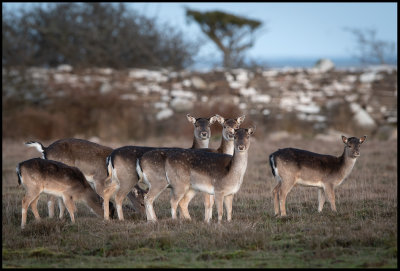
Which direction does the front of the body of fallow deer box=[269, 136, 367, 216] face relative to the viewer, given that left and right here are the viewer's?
facing to the right of the viewer

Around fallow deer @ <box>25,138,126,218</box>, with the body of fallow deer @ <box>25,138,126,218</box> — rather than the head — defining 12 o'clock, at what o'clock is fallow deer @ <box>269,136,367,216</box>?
fallow deer @ <box>269,136,367,216</box> is roughly at 1 o'clock from fallow deer @ <box>25,138,126,218</box>.

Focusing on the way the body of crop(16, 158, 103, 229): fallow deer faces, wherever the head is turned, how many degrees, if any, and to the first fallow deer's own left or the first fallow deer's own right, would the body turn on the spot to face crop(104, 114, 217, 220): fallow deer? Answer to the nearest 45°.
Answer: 0° — it already faces it

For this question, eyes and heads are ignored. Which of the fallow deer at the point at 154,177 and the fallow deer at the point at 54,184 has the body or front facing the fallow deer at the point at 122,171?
the fallow deer at the point at 54,184

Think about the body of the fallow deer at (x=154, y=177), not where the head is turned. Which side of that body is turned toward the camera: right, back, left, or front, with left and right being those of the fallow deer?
right

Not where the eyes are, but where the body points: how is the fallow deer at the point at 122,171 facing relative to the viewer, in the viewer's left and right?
facing to the right of the viewer

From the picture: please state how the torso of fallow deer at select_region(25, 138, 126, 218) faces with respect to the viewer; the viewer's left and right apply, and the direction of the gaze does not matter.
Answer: facing to the right of the viewer

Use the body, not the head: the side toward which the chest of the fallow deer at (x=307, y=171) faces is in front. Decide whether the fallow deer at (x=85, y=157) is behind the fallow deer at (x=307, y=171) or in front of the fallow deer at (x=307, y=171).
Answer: behind

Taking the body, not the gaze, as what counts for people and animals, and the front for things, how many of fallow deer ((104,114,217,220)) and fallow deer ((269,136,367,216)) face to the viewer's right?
2

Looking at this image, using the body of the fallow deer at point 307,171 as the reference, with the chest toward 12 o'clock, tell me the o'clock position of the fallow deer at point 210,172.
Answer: the fallow deer at point 210,172 is roughly at 5 o'clock from the fallow deer at point 307,171.

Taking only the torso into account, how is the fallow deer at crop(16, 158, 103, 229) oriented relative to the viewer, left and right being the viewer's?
facing to the right of the viewer
